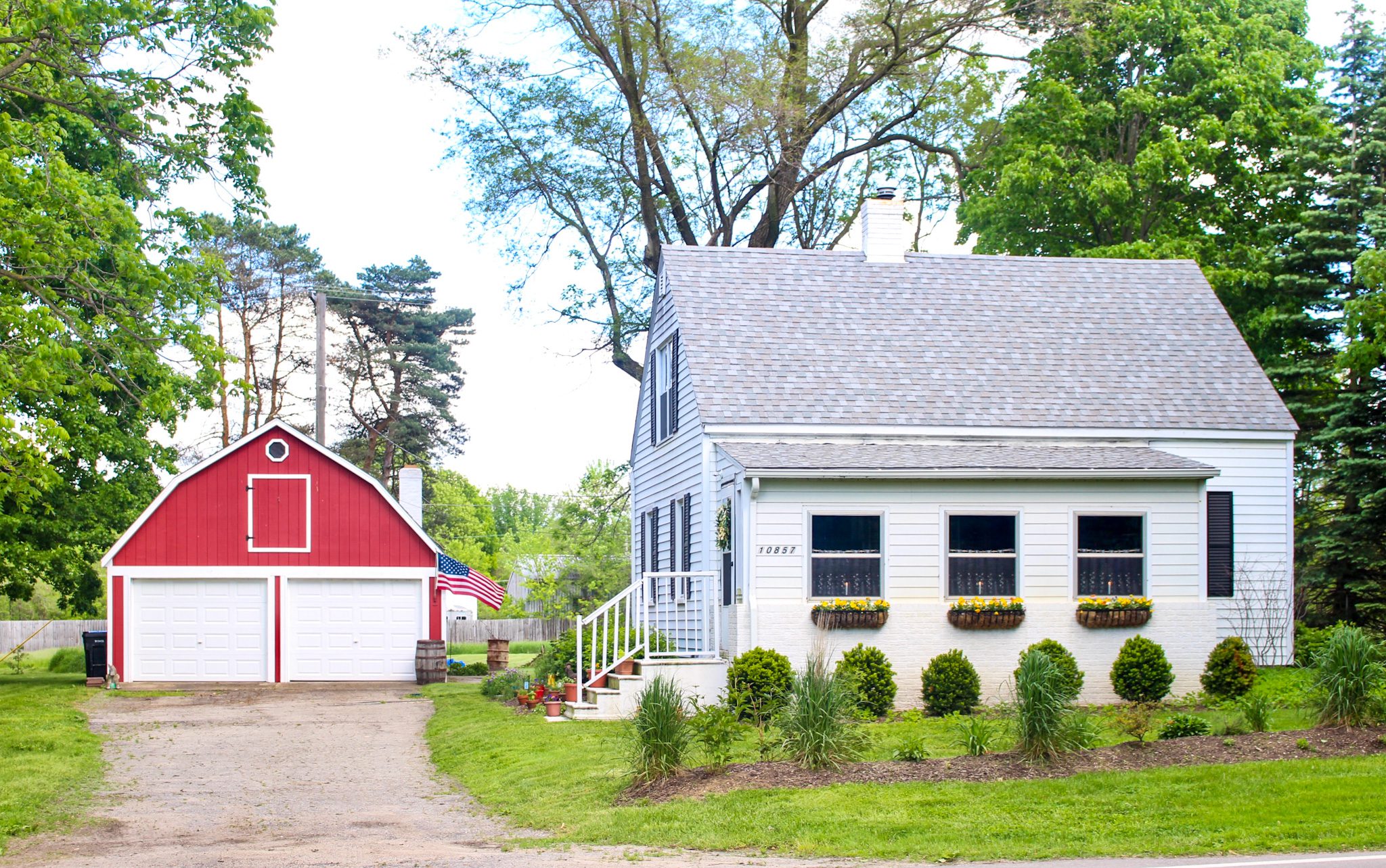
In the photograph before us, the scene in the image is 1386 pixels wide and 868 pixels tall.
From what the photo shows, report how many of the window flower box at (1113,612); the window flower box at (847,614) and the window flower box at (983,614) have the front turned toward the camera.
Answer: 3

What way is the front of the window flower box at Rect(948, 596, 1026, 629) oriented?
toward the camera

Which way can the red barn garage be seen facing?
toward the camera

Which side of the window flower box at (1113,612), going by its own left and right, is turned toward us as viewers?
front

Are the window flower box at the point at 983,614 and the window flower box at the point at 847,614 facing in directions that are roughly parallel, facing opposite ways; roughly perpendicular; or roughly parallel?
roughly parallel

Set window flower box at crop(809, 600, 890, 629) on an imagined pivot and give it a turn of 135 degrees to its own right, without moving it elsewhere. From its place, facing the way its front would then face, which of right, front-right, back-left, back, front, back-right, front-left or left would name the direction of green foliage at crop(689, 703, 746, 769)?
back-left

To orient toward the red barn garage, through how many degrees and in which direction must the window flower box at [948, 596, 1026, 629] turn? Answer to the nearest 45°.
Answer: approximately 135° to its right

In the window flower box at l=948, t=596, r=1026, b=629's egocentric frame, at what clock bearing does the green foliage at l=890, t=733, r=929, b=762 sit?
The green foliage is roughly at 12 o'clock from the window flower box.

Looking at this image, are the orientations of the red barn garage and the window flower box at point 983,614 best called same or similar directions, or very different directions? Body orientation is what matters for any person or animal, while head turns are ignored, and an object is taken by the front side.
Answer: same or similar directions

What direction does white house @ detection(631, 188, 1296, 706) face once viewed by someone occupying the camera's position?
facing the viewer

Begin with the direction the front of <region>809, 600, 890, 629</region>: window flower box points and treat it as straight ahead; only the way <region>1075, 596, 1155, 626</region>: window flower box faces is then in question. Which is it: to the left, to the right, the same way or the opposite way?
the same way
